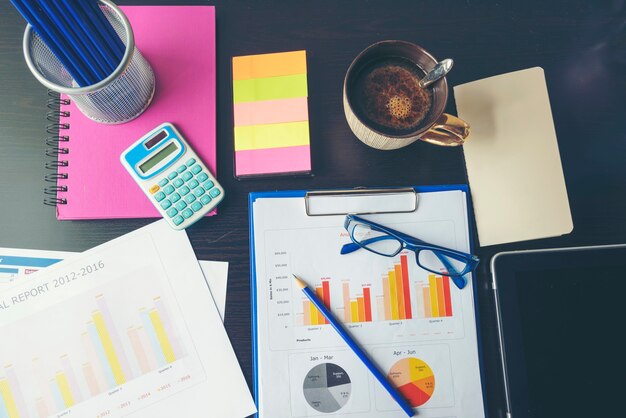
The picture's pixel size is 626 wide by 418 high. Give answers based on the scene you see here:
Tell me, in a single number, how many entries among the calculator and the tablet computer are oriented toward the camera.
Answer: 2

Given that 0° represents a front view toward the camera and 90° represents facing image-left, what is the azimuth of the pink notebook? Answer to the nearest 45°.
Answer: approximately 0°

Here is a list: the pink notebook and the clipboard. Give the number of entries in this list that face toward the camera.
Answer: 2

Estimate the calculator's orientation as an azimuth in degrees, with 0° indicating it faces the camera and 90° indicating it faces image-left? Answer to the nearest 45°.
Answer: approximately 0°
